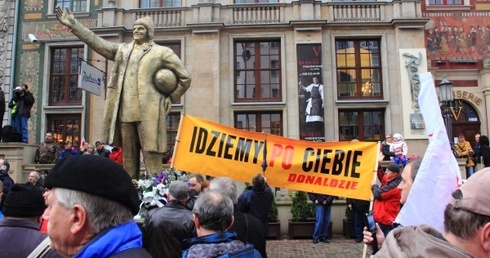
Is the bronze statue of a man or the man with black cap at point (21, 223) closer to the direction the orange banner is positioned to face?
the man with black cap

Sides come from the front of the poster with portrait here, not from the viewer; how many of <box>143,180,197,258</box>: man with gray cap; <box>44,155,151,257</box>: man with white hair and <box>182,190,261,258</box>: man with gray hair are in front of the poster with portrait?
3

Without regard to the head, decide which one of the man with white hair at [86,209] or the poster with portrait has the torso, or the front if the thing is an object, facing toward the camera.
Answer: the poster with portrait

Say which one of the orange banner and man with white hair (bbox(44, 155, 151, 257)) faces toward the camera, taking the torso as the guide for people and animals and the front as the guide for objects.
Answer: the orange banner

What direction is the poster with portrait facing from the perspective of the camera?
toward the camera

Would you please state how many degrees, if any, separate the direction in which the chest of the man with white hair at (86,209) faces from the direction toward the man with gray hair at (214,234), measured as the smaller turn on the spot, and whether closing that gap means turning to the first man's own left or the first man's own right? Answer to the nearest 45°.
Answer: approximately 90° to the first man's own right

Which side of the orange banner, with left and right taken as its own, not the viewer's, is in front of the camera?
front

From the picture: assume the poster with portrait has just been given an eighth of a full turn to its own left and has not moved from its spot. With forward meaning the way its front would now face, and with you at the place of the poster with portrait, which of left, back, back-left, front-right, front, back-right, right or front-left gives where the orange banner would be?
front-right

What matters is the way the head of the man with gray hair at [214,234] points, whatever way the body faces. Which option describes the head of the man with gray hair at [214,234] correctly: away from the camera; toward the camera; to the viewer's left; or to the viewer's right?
away from the camera

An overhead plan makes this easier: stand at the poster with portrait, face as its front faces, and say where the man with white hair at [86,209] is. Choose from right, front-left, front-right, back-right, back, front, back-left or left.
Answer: front

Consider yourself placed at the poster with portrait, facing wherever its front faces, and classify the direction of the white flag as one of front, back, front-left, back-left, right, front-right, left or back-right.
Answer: front

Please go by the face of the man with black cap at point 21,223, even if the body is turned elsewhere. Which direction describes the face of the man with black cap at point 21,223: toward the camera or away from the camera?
away from the camera

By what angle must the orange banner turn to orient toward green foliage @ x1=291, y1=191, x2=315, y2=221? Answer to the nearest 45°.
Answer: approximately 180°
